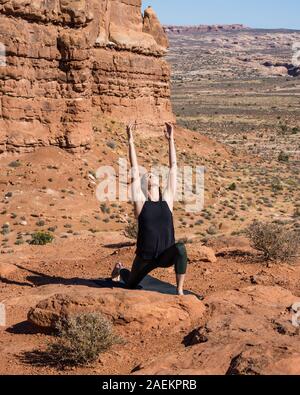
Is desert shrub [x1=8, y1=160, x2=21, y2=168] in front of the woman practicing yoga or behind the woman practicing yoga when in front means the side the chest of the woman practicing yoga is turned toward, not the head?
behind

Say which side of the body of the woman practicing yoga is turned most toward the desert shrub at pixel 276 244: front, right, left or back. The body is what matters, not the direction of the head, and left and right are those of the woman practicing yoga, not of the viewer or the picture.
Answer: left

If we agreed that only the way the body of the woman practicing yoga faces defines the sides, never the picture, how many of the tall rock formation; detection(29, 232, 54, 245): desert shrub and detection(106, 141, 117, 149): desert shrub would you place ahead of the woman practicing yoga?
0

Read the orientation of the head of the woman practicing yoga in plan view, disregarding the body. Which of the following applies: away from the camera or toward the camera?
toward the camera

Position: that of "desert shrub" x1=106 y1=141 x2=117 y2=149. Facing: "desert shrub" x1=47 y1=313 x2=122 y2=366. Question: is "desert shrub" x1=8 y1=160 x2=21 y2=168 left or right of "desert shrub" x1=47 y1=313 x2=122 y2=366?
right

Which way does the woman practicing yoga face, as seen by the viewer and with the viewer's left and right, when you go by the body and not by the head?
facing the viewer and to the right of the viewer

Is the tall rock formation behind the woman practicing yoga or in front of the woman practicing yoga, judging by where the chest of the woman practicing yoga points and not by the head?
behind

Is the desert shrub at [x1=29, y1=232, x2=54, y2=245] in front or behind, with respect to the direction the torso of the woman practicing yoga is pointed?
behind
